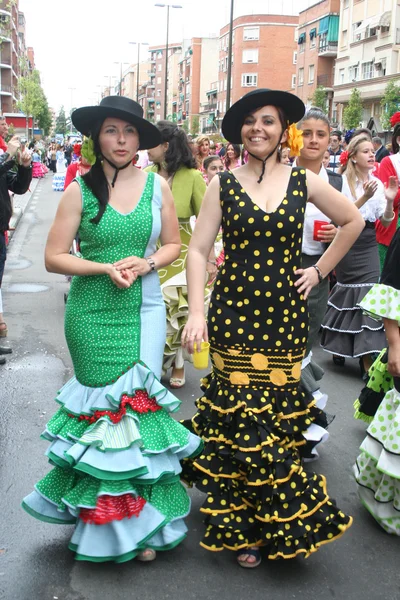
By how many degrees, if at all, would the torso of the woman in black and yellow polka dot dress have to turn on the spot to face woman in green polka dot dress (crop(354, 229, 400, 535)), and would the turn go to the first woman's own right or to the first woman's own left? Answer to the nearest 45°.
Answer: approximately 135° to the first woman's own left

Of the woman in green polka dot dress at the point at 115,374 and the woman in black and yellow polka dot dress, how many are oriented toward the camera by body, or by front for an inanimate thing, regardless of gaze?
2

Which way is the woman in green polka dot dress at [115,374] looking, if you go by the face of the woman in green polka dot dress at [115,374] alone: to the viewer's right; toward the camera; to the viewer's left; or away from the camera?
toward the camera

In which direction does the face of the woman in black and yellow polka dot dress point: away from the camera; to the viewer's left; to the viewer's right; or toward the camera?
toward the camera

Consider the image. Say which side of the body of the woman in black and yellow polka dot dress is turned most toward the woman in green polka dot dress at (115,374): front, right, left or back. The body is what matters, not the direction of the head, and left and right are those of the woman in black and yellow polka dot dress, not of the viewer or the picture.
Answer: right

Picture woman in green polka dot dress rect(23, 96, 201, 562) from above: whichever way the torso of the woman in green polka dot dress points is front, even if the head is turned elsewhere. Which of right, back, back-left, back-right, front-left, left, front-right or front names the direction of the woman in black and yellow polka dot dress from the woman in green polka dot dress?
left

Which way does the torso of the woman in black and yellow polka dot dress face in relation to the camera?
toward the camera

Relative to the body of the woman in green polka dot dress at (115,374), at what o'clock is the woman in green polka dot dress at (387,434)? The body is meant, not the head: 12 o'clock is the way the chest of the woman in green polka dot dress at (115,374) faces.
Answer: the woman in green polka dot dress at (387,434) is roughly at 9 o'clock from the woman in green polka dot dress at (115,374).

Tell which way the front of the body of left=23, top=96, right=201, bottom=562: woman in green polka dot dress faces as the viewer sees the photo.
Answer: toward the camera

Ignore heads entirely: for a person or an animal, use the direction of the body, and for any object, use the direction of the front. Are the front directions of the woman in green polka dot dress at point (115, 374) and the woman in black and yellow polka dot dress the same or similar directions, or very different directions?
same or similar directions
